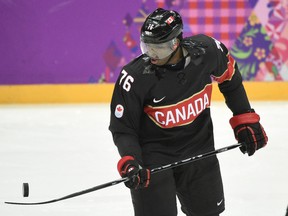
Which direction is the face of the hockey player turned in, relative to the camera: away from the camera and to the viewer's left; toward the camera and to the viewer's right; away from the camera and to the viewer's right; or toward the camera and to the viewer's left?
toward the camera and to the viewer's left

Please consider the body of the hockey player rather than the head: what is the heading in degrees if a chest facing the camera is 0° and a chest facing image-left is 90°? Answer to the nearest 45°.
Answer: approximately 0°
